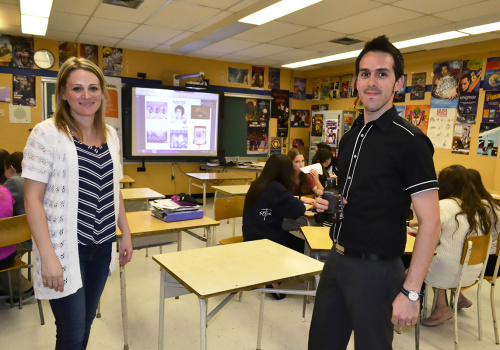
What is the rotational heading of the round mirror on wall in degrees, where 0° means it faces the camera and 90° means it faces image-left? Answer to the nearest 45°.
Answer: approximately 0°

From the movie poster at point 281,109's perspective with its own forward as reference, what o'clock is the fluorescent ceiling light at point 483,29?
The fluorescent ceiling light is roughly at 11 o'clock from the movie poster.

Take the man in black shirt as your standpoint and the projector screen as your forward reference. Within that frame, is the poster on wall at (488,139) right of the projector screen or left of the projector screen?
right

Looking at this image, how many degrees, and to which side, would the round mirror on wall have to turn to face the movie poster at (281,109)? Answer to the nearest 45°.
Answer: approximately 90° to its left

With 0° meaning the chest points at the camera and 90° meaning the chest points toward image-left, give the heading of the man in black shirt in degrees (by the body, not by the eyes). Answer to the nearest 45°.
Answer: approximately 45°

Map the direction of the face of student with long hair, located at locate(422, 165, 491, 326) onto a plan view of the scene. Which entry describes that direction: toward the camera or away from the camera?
away from the camera

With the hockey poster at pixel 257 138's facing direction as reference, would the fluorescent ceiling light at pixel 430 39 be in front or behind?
in front

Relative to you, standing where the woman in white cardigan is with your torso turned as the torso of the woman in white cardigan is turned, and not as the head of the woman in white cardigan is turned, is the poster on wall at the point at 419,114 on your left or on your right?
on your left

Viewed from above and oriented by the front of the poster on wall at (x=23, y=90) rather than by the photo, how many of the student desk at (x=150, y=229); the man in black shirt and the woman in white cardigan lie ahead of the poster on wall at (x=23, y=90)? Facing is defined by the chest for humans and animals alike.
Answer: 3

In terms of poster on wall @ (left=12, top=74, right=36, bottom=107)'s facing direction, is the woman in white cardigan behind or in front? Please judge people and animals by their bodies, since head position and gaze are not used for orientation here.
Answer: in front
